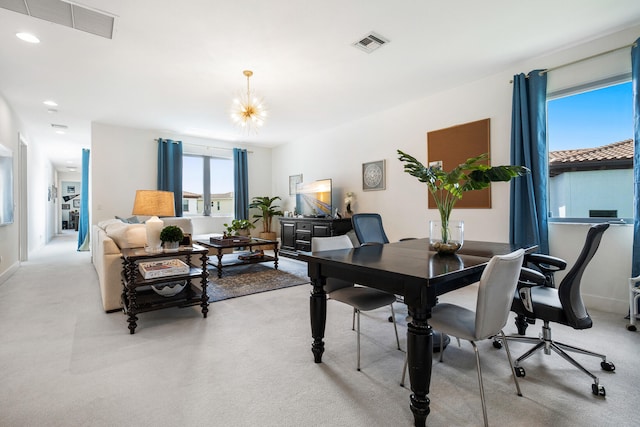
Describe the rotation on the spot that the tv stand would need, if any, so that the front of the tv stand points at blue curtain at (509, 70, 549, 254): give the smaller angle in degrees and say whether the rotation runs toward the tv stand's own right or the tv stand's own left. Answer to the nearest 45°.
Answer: approximately 90° to the tv stand's own left

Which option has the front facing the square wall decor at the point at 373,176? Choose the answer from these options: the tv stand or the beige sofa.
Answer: the beige sofa

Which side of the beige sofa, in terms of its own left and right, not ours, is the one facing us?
right

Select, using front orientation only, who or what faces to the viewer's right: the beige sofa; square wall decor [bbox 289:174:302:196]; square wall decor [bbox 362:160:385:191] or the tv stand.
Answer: the beige sofa

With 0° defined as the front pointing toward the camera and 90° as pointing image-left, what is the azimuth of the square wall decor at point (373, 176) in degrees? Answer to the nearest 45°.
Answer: approximately 45°

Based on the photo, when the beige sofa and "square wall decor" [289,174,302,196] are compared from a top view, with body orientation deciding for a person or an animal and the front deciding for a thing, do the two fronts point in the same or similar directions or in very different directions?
very different directions

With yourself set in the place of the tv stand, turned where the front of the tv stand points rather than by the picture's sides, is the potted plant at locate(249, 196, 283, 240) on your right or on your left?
on your right

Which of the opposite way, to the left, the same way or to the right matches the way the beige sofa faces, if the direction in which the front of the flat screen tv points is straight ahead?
the opposite way

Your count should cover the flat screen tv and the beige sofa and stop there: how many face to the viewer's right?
1

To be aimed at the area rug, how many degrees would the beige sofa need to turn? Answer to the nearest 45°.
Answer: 0° — it already faces it

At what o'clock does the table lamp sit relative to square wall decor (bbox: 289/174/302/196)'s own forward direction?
The table lamp is roughly at 11 o'clock from the square wall decor.

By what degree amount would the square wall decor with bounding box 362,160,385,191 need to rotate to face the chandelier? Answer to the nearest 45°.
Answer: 0° — it already faces it

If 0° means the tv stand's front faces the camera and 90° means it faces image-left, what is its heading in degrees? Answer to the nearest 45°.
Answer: approximately 45°
